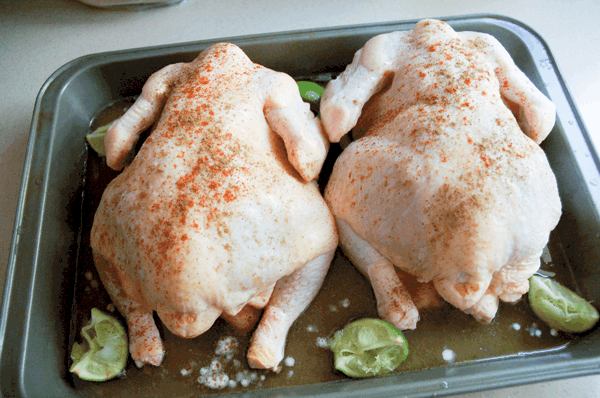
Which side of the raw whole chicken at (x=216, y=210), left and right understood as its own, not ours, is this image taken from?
back

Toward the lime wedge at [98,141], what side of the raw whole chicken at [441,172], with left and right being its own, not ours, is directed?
left

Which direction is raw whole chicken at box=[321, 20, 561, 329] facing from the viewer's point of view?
away from the camera

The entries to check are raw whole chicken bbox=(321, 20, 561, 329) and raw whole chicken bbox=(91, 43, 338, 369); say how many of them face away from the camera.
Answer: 2
